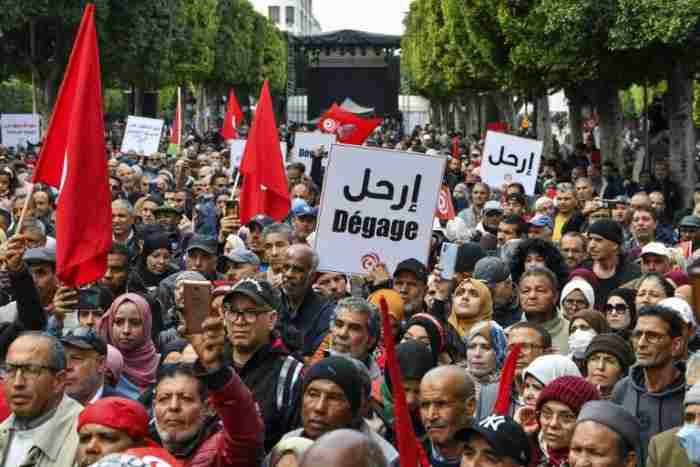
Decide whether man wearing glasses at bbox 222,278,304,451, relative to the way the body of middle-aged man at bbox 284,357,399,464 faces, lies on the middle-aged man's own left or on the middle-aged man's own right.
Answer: on the middle-aged man's own right

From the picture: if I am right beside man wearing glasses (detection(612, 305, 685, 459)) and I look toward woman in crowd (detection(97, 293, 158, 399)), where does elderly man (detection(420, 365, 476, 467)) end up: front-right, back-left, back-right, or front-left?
front-left

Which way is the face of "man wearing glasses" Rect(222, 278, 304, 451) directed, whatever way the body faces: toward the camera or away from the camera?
toward the camera

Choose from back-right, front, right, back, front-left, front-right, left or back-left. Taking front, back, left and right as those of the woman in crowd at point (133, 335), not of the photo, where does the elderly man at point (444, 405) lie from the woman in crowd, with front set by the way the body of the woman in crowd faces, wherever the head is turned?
front-left

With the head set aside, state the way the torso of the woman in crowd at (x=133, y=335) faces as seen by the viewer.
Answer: toward the camera

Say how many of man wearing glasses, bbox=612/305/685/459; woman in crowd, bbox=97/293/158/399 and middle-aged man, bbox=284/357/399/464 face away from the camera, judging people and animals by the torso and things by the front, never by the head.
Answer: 0

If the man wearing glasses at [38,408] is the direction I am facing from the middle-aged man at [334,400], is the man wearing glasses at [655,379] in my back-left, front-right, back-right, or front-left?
back-right

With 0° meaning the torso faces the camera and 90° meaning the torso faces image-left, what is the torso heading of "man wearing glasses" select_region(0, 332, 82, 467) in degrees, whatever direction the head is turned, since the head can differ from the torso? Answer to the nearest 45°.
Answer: approximately 45°

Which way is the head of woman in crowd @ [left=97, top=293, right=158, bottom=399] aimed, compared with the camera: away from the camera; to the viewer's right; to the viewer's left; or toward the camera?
toward the camera
